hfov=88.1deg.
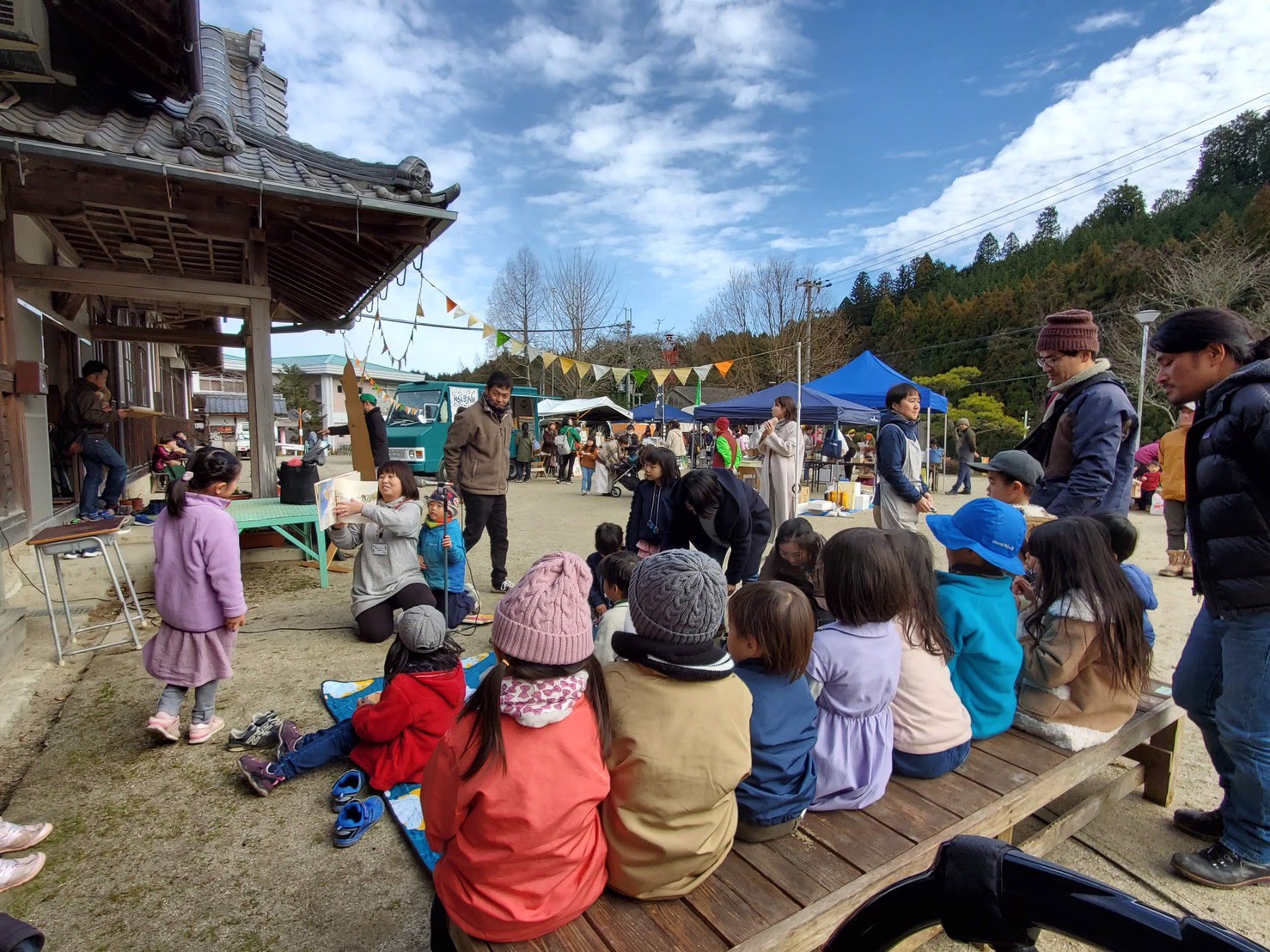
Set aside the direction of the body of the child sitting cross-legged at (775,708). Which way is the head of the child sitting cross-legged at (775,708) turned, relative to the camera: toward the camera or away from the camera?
away from the camera

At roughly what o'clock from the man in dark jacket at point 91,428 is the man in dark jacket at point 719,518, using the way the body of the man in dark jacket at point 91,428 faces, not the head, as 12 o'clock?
the man in dark jacket at point 719,518 is roughly at 2 o'clock from the man in dark jacket at point 91,428.

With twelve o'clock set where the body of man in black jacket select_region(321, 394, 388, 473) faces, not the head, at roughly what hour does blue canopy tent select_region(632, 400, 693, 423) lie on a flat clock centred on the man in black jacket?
The blue canopy tent is roughly at 4 o'clock from the man in black jacket.

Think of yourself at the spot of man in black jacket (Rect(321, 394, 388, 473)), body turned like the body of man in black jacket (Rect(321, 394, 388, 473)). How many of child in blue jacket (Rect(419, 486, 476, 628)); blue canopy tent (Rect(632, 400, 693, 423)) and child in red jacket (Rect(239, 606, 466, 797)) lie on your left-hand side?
2

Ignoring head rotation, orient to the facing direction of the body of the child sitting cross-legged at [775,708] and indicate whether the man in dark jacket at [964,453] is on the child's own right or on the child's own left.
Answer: on the child's own right

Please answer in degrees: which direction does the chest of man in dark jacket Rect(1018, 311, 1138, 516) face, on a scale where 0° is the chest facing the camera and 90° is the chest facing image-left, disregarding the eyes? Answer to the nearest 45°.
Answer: approximately 90°

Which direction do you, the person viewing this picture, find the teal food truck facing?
facing the viewer and to the left of the viewer

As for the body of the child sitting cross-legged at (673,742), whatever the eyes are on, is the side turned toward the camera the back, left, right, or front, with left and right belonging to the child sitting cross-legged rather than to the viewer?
back

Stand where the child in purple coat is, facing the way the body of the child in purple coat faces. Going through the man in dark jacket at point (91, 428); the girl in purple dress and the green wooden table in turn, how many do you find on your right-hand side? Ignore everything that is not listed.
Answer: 1

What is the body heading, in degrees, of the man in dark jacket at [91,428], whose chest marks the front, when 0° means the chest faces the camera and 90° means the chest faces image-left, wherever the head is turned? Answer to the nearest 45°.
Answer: approximately 270°

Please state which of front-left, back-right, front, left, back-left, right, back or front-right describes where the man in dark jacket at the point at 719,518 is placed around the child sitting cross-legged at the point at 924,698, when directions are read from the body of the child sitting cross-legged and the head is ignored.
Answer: front

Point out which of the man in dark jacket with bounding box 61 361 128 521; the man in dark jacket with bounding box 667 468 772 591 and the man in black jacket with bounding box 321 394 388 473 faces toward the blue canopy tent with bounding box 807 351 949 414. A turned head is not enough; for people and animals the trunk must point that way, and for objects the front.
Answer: the man in dark jacket with bounding box 61 361 128 521

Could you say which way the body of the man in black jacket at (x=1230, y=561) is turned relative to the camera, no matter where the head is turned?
to the viewer's left

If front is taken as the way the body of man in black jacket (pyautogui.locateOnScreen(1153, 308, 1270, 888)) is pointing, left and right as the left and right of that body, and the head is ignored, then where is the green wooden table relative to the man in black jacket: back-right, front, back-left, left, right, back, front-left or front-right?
front

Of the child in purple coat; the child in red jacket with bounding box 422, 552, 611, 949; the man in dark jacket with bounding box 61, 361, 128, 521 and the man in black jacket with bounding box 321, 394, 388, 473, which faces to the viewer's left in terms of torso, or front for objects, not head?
the man in black jacket

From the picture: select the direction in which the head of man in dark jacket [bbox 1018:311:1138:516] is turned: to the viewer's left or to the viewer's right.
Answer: to the viewer's left
